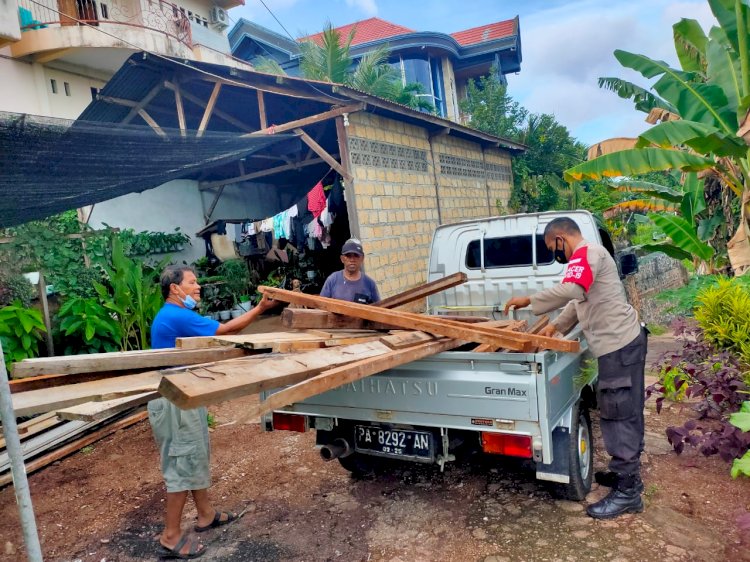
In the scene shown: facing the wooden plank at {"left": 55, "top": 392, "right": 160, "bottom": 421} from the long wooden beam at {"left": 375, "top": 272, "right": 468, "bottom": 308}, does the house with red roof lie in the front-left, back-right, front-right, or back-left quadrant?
back-right

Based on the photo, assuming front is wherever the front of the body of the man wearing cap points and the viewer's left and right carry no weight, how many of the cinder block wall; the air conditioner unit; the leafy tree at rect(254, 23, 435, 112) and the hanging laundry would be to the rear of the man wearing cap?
4

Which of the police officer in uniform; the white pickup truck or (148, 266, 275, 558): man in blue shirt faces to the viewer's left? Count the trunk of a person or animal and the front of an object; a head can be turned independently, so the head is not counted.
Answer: the police officer in uniform

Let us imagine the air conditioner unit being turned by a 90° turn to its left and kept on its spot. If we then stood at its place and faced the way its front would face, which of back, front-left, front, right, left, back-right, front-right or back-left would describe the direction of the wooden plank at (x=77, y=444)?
back-right

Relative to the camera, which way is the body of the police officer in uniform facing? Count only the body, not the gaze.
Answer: to the viewer's left

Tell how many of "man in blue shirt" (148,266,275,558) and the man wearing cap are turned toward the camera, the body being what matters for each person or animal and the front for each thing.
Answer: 1

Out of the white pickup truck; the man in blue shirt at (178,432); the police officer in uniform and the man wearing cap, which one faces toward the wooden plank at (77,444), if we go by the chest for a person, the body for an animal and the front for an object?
the police officer in uniform

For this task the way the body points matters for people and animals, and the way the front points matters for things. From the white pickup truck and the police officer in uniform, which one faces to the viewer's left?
the police officer in uniform

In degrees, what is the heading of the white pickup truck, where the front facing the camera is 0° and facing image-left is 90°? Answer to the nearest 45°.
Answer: approximately 225°

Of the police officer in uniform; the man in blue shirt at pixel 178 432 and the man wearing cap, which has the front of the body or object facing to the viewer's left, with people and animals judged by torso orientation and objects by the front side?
the police officer in uniform

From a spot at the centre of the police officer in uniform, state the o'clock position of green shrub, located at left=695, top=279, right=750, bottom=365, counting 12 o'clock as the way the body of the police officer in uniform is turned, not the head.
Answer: The green shrub is roughly at 4 o'clock from the police officer in uniform.

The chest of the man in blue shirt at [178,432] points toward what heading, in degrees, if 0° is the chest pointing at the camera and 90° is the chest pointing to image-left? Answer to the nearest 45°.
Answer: approximately 270°

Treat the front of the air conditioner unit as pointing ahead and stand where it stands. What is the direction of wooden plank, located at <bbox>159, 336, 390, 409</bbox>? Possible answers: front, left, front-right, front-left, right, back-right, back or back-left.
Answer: front-right
